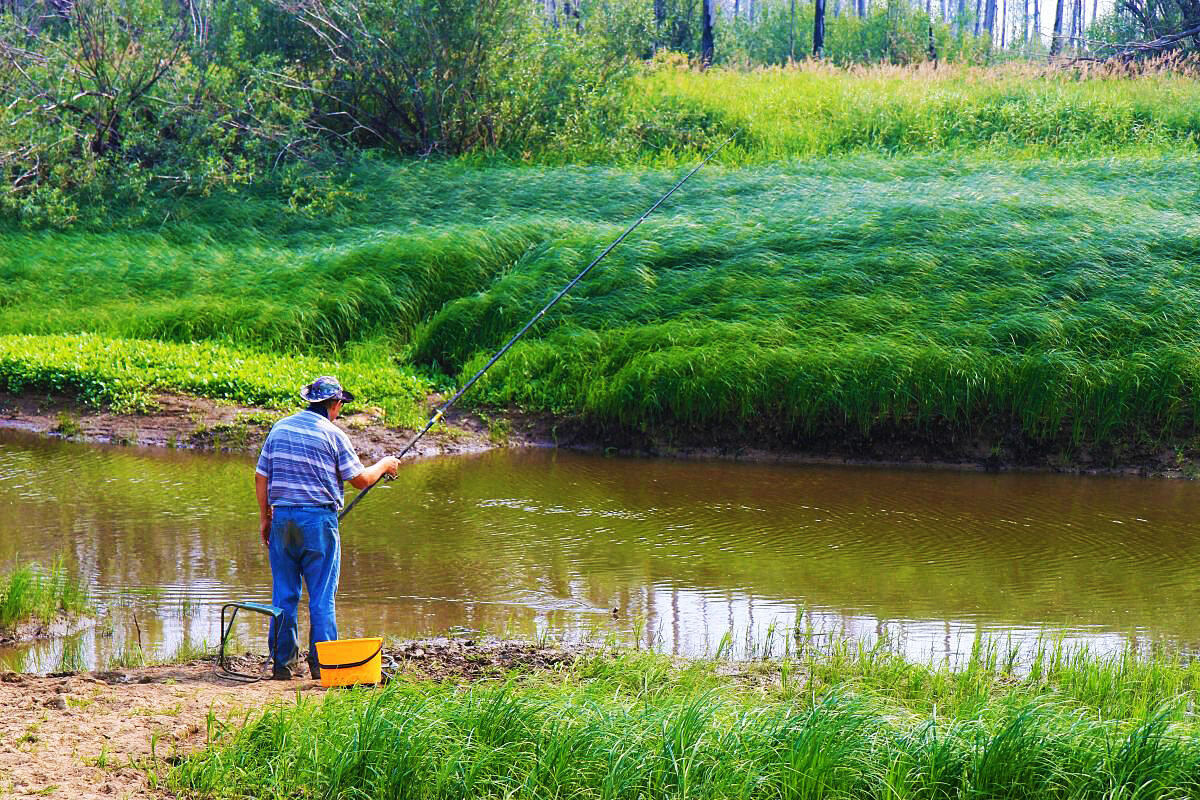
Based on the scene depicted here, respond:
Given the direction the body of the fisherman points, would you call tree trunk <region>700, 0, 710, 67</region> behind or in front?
in front

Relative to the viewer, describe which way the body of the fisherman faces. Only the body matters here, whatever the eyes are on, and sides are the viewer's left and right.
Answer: facing away from the viewer and to the right of the viewer

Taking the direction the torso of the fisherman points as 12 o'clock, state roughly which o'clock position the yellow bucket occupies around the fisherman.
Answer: The yellow bucket is roughly at 4 o'clock from the fisherman.

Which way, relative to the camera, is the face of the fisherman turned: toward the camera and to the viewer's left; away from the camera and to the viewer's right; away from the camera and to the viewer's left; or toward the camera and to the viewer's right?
away from the camera and to the viewer's right

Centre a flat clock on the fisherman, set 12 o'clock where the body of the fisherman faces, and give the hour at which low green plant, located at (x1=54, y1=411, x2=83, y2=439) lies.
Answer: The low green plant is roughly at 10 o'clock from the fisherman.

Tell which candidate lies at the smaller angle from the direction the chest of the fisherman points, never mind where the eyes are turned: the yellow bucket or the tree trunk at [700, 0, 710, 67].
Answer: the tree trunk
